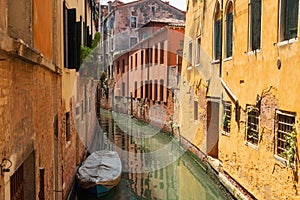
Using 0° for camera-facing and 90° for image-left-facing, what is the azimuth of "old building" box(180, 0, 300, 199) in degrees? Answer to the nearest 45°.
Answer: approximately 45°
